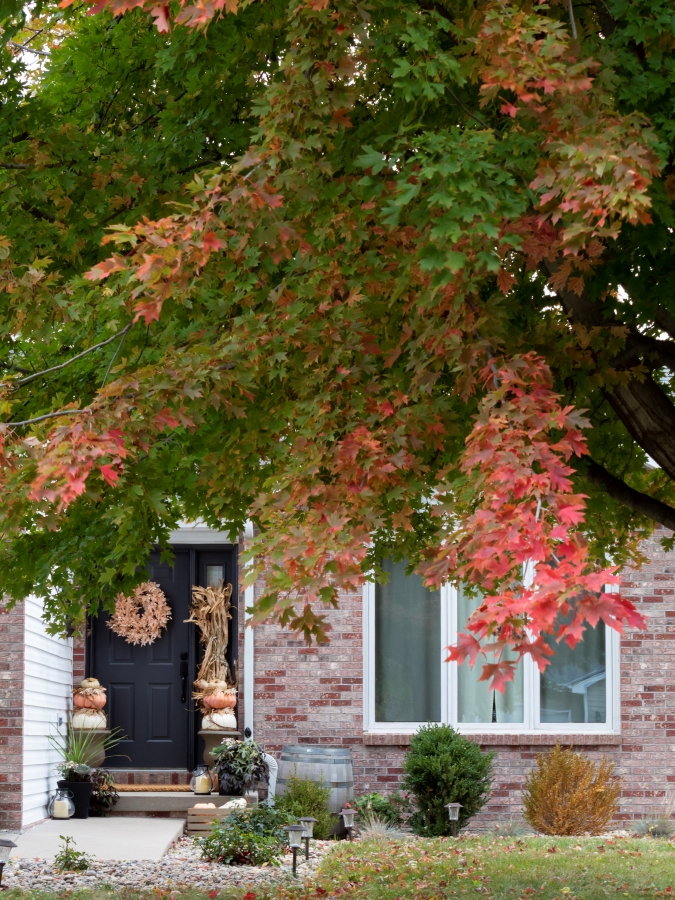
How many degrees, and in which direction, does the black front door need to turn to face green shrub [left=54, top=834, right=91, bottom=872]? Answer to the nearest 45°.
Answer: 0° — it already faces it

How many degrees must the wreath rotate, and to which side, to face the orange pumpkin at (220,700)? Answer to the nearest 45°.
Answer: approximately 45° to its left

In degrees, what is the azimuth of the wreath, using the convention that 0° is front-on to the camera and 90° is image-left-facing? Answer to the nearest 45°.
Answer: approximately 0°

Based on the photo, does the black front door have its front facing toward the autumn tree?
yes

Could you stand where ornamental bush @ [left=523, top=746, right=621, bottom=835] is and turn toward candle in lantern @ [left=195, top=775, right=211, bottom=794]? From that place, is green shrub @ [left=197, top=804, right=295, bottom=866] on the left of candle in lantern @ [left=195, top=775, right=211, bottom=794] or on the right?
left

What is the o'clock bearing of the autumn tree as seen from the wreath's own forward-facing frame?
The autumn tree is roughly at 12 o'clock from the wreath.

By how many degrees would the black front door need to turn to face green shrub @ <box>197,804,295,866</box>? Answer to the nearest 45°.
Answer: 0° — it already faces it

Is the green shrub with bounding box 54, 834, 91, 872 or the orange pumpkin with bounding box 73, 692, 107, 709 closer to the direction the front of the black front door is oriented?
the green shrub
